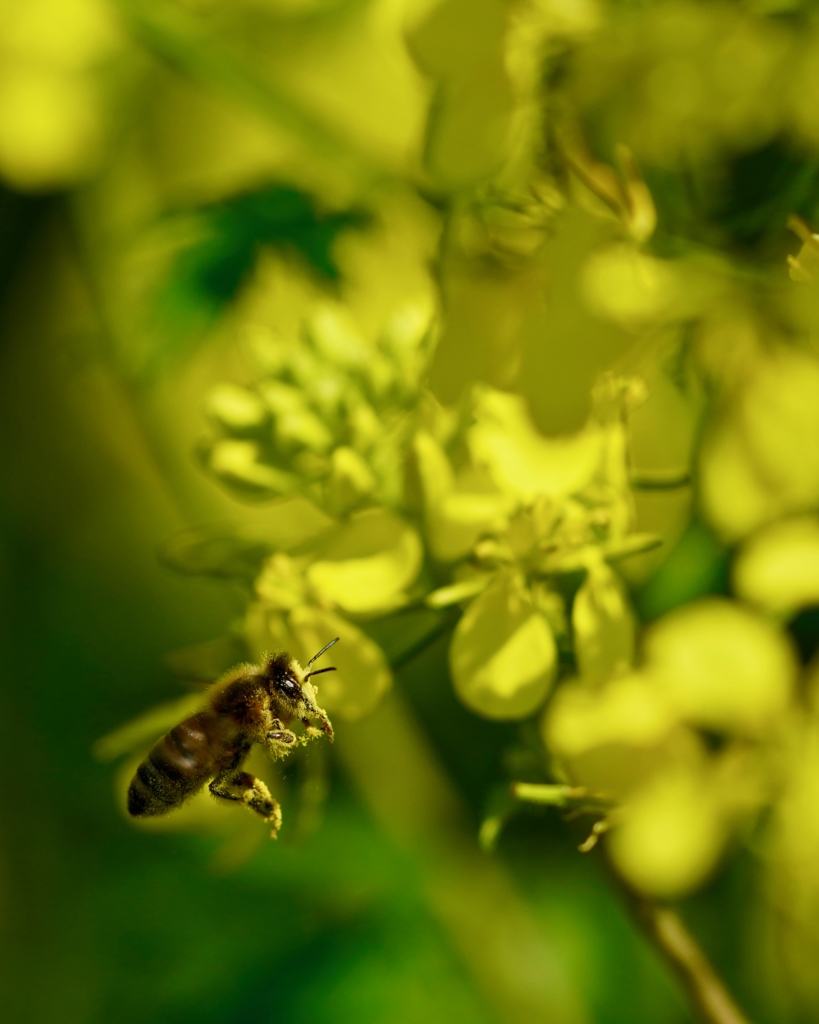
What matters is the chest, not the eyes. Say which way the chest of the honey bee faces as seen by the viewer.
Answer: to the viewer's right
